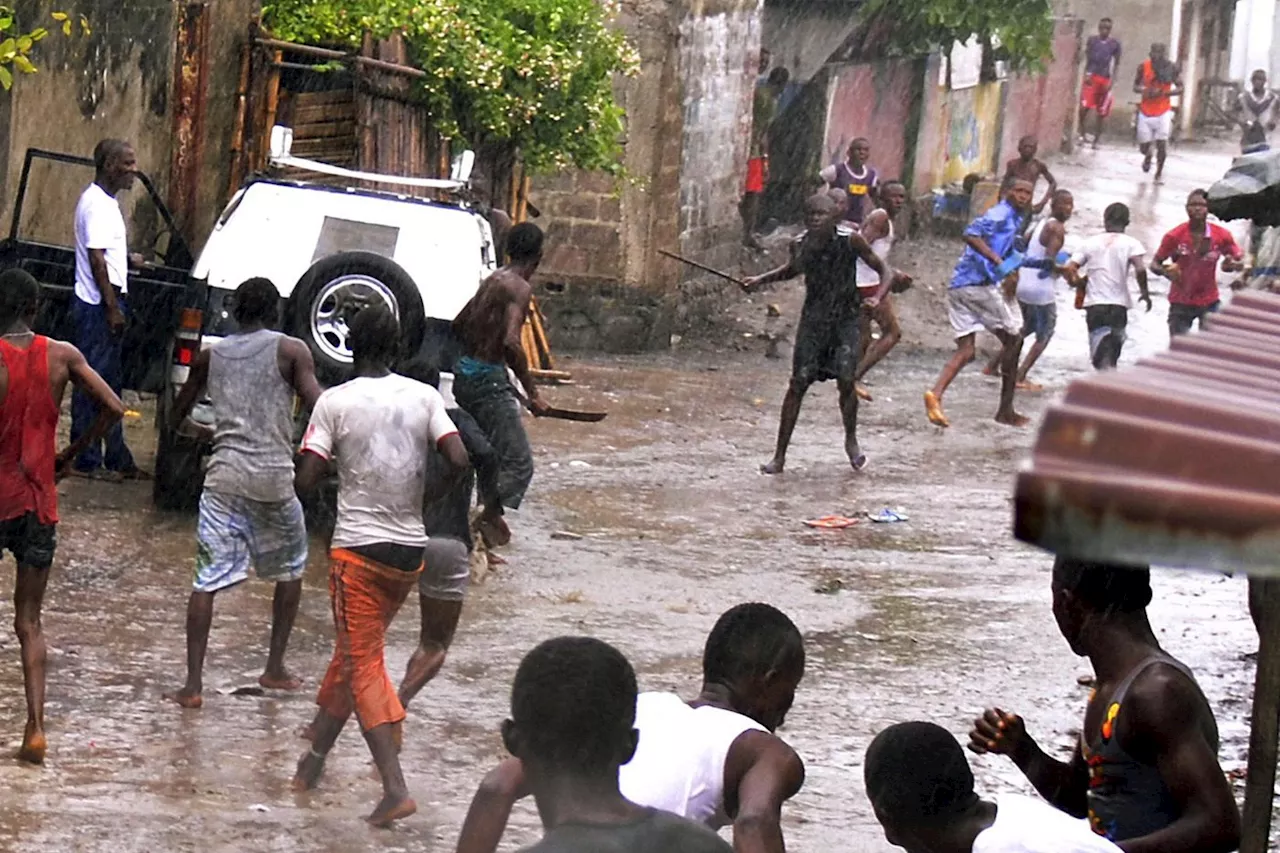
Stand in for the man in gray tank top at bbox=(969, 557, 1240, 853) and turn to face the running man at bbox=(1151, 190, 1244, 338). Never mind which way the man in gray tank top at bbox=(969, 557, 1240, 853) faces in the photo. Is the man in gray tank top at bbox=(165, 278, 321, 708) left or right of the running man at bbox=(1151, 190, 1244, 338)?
left

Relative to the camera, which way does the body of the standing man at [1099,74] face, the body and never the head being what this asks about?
toward the camera

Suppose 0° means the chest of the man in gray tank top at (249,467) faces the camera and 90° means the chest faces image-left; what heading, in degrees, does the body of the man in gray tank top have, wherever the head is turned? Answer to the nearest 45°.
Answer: approximately 180°

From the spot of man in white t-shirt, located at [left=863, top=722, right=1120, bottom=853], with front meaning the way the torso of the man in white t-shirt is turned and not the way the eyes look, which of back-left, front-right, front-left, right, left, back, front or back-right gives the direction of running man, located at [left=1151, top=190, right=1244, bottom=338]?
right

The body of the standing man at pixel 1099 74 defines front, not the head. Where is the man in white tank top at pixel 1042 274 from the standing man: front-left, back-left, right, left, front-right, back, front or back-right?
front

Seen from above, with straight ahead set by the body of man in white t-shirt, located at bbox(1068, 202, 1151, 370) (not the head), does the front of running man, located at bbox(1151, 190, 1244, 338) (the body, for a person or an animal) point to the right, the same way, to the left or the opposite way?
the opposite way

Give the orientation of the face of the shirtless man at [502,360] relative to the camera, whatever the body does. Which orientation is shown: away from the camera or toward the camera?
away from the camera

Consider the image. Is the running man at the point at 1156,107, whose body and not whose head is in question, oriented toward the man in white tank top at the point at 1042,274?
yes

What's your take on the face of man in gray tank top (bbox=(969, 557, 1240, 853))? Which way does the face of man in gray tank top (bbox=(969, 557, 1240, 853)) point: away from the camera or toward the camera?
away from the camera

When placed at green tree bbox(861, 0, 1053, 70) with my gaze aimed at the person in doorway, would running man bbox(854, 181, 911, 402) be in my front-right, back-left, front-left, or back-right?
front-left

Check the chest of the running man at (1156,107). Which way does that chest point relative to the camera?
toward the camera

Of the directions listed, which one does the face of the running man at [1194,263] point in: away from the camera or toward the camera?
toward the camera
